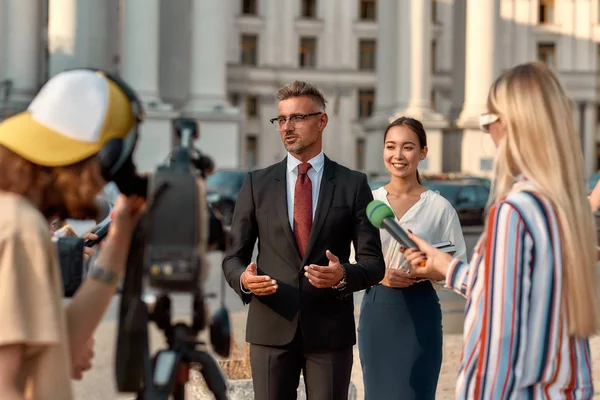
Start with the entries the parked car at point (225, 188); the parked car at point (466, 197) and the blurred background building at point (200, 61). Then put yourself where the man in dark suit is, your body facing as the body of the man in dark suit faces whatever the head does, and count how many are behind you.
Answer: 3

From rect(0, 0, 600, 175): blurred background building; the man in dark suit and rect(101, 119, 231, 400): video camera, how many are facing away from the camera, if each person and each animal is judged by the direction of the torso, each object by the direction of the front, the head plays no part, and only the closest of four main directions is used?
1

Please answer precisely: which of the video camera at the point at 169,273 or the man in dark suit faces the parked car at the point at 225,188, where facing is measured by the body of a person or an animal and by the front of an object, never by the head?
the video camera

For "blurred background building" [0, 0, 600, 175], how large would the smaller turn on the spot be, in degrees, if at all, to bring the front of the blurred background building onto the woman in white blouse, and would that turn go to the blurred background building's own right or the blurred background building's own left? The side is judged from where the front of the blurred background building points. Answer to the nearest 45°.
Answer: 0° — it already faces them

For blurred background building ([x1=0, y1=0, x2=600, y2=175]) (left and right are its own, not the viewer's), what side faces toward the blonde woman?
front

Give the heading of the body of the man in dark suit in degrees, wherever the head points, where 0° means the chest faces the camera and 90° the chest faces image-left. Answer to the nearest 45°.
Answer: approximately 0°

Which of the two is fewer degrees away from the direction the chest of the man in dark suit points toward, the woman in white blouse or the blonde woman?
the blonde woman

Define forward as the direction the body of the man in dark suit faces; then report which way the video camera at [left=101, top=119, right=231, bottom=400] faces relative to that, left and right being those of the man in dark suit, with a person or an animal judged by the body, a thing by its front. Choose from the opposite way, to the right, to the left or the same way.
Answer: the opposite way

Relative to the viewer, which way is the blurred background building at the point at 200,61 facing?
toward the camera

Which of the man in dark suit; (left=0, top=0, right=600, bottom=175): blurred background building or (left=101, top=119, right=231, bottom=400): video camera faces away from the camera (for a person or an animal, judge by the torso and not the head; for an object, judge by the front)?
the video camera

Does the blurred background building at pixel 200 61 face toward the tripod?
yes

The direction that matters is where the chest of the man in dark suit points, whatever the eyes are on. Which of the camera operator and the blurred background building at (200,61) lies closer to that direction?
the camera operator

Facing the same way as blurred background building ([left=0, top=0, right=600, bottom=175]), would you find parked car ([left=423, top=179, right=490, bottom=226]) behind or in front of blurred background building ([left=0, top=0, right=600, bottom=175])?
in front

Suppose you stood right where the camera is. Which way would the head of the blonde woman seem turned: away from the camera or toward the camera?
away from the camera

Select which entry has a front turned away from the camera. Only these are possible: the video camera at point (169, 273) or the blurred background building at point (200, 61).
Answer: the video camera

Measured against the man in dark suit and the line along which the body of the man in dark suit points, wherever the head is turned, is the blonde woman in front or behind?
in front

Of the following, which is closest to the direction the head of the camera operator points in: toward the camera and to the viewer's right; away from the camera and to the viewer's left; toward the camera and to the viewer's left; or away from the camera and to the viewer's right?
away from the camera and to the viewer's right

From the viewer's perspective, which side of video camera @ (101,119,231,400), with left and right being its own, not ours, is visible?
back

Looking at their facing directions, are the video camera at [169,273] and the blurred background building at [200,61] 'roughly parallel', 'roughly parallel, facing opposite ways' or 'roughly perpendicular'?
roughly parallel, facing opposite ways

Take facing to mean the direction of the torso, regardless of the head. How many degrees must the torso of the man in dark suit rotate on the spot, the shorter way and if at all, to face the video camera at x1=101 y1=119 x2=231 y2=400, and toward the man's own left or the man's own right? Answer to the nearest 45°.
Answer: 0° — they already face it

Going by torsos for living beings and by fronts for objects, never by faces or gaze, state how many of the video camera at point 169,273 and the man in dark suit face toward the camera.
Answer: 1
